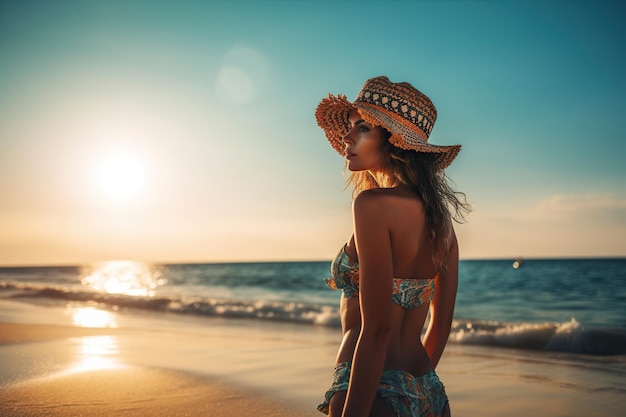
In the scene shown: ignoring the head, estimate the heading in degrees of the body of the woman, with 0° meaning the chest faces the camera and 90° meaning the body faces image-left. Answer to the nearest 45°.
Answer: approximately 135°

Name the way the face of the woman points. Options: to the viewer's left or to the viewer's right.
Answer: to the viewer's left
